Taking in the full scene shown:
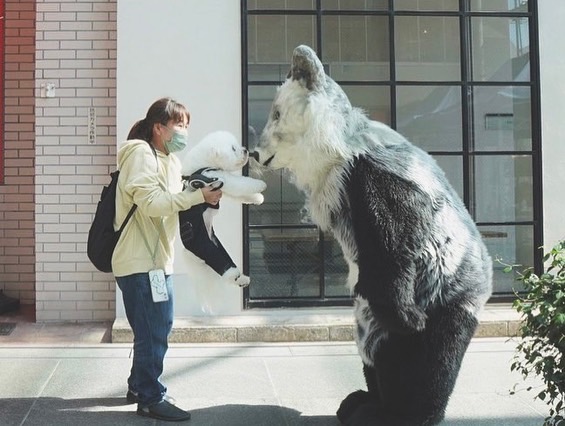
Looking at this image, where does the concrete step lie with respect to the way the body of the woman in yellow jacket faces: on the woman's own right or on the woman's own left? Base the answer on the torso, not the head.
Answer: on the woman's own left

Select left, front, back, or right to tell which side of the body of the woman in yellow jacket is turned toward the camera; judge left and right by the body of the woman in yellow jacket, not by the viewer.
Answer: right

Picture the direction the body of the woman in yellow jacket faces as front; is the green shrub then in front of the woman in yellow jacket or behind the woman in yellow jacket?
in front

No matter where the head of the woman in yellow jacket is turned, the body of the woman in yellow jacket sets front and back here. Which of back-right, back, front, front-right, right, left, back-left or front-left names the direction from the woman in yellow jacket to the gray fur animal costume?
front-right
